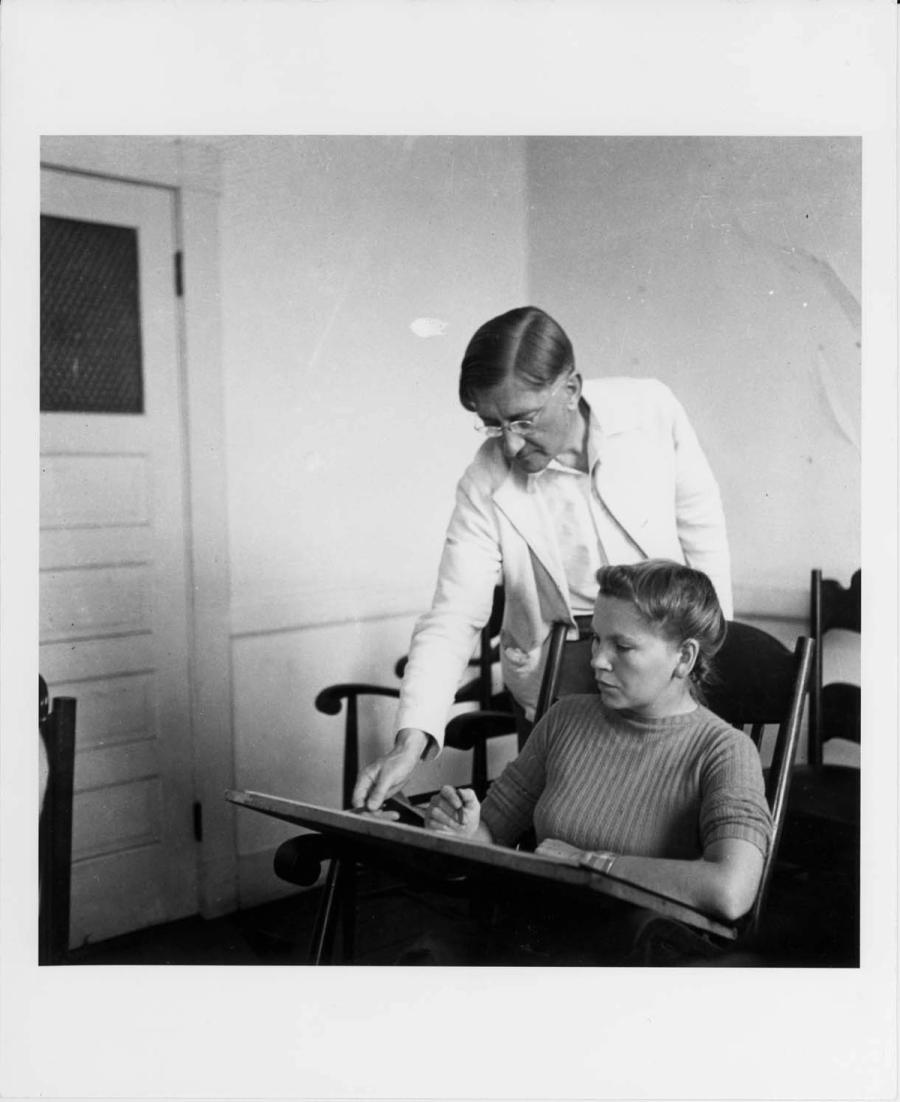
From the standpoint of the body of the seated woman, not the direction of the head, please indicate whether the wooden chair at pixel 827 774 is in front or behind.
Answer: behind

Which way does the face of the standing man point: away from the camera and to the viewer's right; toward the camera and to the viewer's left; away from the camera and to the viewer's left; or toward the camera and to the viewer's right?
toward the camera and to the viewer's left

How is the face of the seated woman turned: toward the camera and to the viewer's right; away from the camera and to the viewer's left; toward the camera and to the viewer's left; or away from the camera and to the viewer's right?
toward the camera and to the viewer's left

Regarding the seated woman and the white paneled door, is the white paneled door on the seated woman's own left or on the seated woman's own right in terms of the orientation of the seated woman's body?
on the seated woman's own right

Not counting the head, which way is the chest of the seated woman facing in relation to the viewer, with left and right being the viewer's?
facing the viewer and to the left of the viewer

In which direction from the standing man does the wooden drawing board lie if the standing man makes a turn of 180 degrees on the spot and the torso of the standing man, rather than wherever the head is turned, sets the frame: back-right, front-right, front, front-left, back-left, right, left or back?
back-right

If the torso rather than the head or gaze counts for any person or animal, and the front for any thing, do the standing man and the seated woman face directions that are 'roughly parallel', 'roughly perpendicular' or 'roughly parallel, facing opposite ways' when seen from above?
roughly parallel

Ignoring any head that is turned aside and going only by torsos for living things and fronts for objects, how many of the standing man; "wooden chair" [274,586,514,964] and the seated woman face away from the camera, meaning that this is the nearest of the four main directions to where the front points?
0

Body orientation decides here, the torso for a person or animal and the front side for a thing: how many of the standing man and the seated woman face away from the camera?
0

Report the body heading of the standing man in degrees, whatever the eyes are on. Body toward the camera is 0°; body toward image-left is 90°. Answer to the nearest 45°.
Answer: approximately 45°

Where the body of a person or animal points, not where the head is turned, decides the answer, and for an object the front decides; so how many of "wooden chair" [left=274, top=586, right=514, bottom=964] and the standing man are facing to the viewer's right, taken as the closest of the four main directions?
0

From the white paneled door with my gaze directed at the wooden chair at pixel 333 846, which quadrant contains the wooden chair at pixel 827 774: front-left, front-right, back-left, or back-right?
front-left

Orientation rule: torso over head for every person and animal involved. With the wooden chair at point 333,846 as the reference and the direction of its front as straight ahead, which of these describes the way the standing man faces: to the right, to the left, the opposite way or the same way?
the same way
